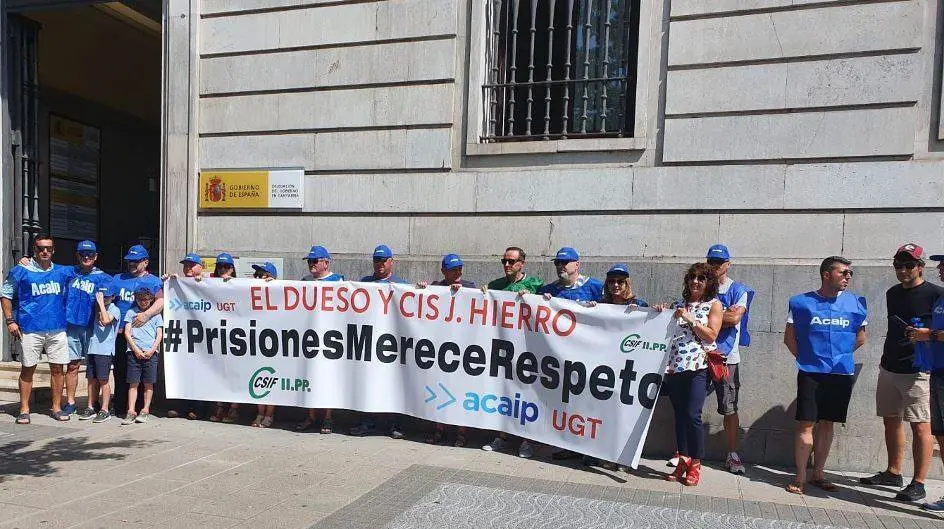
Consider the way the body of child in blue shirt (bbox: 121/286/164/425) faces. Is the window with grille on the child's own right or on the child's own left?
on the child's own left

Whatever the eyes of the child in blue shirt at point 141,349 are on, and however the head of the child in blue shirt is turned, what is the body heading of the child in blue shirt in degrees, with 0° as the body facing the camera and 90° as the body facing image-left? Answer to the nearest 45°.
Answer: approximately 0°
